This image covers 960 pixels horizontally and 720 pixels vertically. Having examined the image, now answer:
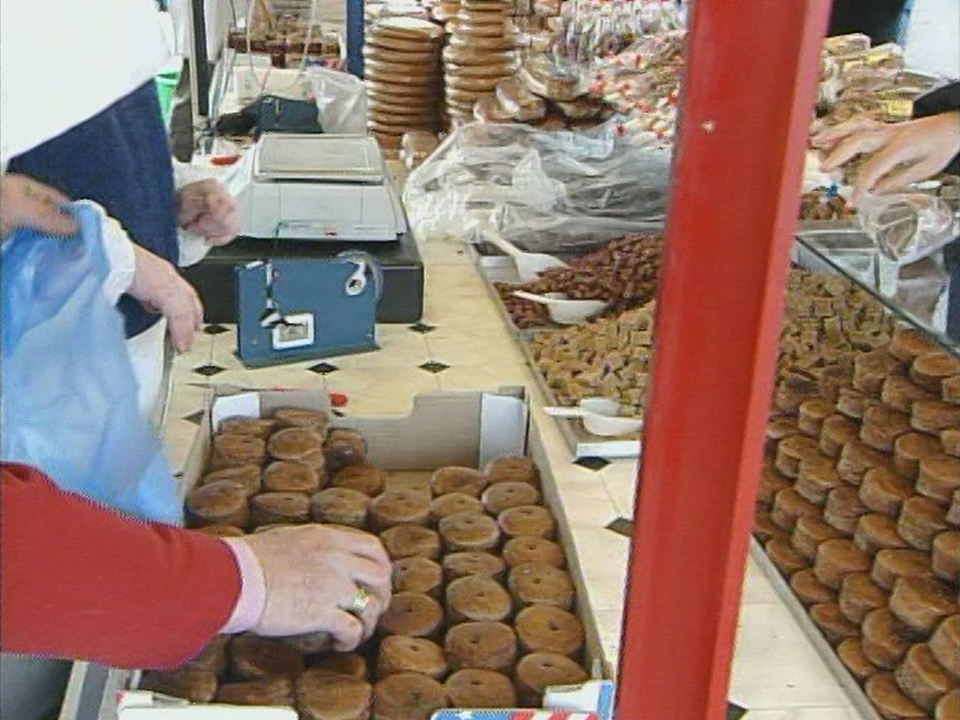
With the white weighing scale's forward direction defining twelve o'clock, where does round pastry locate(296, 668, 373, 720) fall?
The round pastry is roughly at 12 o'clock from the white weighing scale.

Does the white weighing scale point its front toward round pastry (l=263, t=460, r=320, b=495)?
yes

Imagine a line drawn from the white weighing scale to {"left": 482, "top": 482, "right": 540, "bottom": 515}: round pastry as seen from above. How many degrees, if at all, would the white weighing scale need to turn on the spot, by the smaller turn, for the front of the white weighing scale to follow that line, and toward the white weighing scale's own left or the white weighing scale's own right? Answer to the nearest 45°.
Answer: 0° — it already faces it

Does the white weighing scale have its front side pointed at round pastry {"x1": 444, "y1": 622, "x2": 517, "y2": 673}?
yes

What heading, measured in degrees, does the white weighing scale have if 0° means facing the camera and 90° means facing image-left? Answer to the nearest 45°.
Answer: approximately 0°

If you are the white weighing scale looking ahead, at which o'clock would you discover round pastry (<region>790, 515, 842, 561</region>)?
The round pastry is roughly at 11 o'clock from the white weighing scale.

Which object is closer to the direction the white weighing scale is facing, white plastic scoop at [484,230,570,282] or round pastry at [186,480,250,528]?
the round pastry

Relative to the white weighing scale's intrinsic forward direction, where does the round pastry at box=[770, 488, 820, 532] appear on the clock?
The round pastry is roughly at 11 o'clock from the white weighing scale.

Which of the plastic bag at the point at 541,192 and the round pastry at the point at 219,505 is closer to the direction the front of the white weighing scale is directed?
the round pastry

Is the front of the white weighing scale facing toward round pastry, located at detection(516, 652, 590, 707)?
yes
